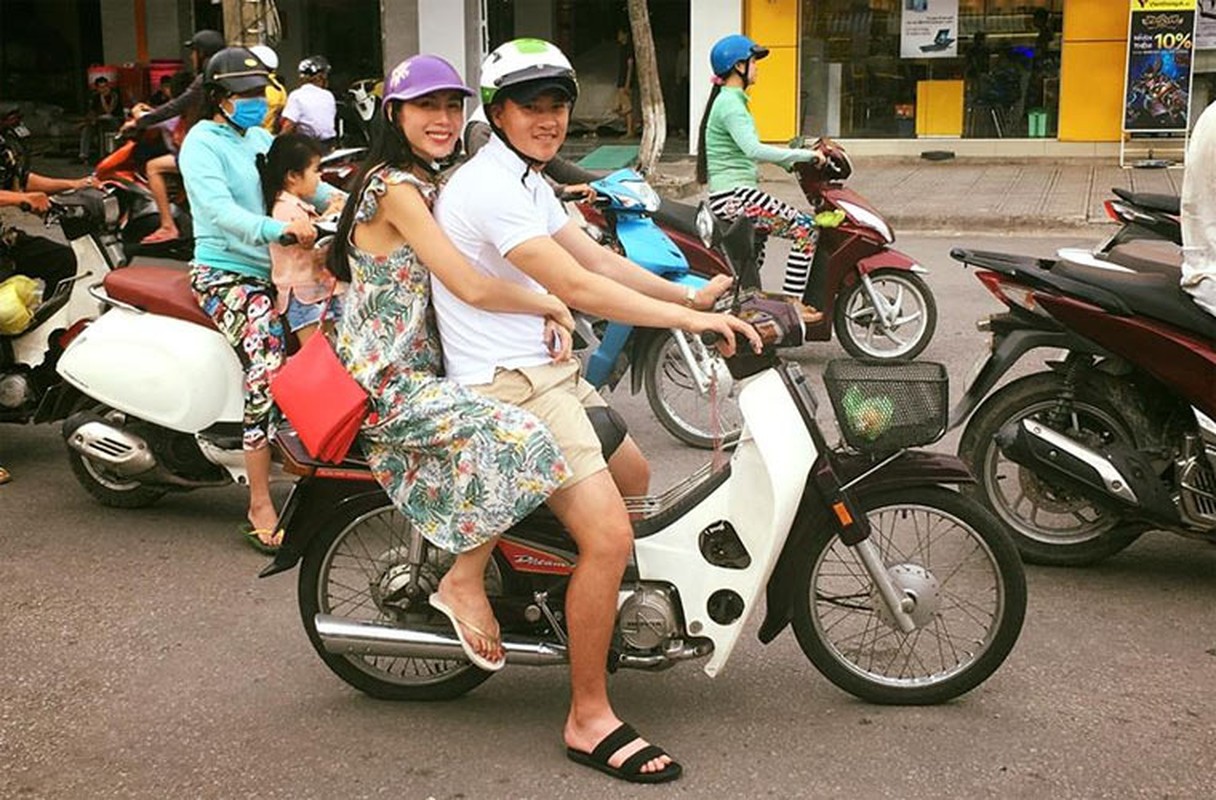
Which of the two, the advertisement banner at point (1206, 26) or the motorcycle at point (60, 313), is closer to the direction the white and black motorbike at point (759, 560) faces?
the advertisement banner

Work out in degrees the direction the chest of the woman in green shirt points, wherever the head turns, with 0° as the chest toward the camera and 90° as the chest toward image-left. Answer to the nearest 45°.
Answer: approximately 270°

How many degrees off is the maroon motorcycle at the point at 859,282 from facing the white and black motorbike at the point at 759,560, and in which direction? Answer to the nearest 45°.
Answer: approximately 90° to its right

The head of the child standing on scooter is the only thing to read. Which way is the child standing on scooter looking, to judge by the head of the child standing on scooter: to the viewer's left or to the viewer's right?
to the viewer's right

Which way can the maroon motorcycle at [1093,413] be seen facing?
to the viewer's right

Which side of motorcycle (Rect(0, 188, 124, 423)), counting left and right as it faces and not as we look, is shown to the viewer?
right

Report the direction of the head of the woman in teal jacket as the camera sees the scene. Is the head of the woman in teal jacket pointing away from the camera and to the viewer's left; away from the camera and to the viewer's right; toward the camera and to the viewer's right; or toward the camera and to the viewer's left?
toward the camera and to the viewer's right

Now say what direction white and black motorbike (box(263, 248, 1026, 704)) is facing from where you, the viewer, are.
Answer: facing to the right of the viewer

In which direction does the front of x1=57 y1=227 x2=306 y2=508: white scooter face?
to the viewer's right

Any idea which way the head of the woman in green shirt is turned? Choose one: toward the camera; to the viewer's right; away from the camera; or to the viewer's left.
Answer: to the viewer's right

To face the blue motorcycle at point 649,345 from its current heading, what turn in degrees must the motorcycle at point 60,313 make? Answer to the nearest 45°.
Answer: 0° — it already faces it
